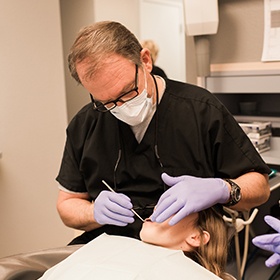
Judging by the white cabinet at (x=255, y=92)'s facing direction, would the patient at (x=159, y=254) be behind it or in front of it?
in front

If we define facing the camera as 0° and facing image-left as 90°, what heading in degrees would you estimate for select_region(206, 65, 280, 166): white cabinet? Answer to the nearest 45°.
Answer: approximately 0°

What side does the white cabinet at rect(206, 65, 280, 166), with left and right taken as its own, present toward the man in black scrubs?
front

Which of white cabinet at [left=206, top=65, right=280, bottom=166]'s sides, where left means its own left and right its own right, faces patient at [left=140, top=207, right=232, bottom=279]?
front
